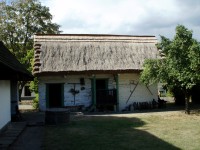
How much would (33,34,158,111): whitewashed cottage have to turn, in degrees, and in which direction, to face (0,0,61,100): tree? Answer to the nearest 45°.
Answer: approximately 135° to its right

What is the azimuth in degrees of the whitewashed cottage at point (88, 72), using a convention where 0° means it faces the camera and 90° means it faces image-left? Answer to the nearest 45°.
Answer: approximately 0°

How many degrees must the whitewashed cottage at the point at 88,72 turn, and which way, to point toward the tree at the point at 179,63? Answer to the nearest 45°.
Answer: approximately 45° to its left
